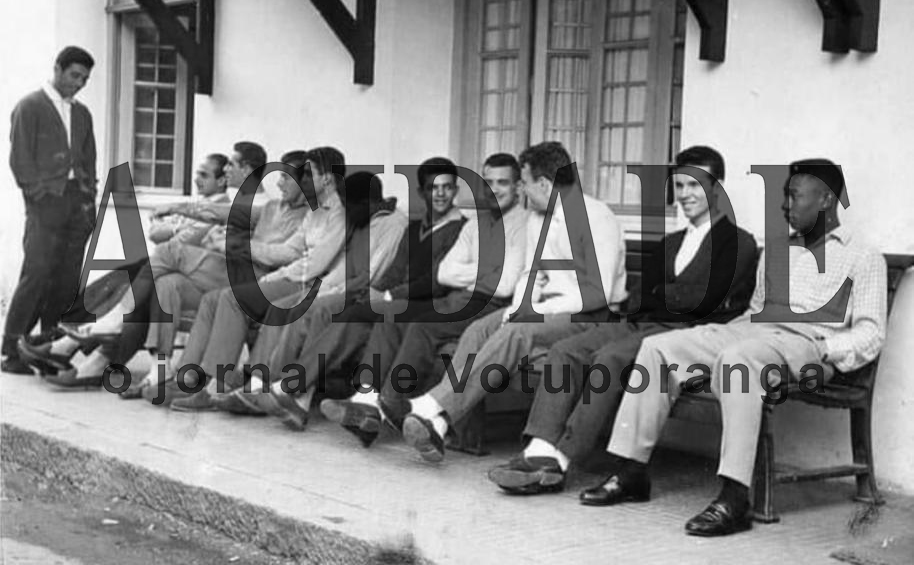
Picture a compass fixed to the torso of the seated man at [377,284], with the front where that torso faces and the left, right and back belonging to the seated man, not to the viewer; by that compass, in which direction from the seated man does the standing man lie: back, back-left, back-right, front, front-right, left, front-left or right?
right

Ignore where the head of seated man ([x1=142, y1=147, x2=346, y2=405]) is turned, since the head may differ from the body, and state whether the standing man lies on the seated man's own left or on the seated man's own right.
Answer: on the seated man's own right

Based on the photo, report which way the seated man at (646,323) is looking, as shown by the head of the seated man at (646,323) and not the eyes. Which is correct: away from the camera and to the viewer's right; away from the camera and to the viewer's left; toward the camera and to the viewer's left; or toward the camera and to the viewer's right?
toward the camera and to the viewer's left

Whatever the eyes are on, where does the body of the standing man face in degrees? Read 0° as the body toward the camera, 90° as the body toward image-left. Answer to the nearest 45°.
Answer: approximately 315°

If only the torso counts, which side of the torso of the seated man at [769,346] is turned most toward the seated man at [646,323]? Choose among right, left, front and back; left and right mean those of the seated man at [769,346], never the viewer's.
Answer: right

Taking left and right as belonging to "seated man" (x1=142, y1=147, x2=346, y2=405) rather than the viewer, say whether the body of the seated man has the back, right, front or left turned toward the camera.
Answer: left

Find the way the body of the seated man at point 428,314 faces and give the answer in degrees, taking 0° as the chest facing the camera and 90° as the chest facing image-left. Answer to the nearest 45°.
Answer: approximately 45°

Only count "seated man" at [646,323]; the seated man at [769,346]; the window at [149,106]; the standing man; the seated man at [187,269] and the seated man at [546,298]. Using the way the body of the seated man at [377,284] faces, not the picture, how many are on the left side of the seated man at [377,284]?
3

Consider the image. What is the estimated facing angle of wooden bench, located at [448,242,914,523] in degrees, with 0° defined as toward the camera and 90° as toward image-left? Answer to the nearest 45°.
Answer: approximately 45°

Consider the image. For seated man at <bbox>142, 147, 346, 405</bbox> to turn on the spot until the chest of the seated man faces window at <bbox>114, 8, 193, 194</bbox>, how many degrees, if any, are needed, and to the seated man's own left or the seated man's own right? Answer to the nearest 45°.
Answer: approximately 90° to the seated man's own right

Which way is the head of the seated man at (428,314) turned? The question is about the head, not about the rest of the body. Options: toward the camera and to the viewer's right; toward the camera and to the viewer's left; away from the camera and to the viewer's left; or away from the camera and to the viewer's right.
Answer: toward the camera and to the viewer's left

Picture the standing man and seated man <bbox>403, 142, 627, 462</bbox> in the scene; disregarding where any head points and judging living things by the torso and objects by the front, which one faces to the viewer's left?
the seated man

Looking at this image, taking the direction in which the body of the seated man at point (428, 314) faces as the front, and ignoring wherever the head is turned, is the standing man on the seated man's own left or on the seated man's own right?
on the seated man's own right

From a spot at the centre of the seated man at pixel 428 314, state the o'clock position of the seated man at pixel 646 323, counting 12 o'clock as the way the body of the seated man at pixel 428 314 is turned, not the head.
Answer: the seated man at pixel 646 323 is roughly at 9 o'clock from the seated man at pixel 428 314.
